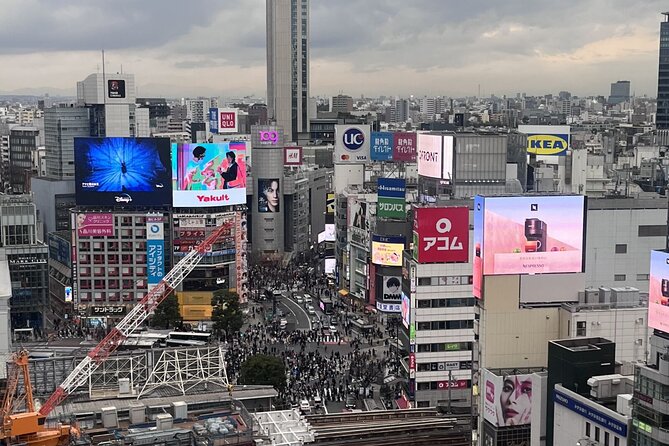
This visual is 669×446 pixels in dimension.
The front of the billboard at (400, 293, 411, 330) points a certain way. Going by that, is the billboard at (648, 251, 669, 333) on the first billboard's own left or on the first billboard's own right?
on the first billboard's own left

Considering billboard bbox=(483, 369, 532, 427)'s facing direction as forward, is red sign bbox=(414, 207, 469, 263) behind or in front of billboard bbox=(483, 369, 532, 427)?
behind

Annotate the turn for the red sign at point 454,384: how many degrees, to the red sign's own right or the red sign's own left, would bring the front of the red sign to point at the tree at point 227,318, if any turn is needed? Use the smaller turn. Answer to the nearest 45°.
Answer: approximately 135° to the red sign's own right

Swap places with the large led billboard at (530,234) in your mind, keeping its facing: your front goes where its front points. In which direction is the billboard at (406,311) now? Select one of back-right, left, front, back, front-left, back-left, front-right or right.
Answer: back-right

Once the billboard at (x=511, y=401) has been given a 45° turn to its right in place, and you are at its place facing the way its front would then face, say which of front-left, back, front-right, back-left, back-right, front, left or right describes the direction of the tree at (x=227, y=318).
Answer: right

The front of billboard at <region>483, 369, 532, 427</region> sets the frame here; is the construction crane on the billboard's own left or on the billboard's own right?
on the billboard's own right

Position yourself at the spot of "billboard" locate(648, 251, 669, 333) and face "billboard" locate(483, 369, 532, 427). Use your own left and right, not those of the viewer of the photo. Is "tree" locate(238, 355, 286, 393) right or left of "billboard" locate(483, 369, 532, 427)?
right
